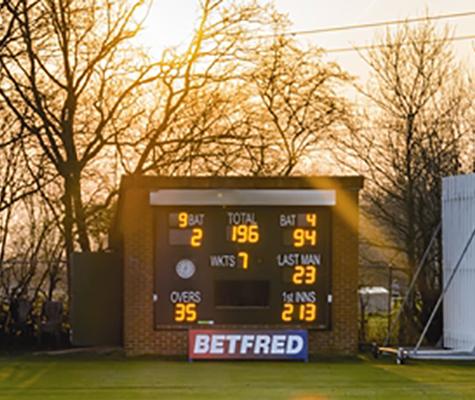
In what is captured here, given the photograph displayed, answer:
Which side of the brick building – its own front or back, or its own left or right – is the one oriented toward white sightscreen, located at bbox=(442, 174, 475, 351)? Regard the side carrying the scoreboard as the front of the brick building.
left

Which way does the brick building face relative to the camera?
toward the camera

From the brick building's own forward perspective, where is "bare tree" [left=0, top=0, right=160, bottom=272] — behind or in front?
behind

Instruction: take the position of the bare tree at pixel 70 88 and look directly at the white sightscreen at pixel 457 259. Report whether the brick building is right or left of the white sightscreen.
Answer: right
